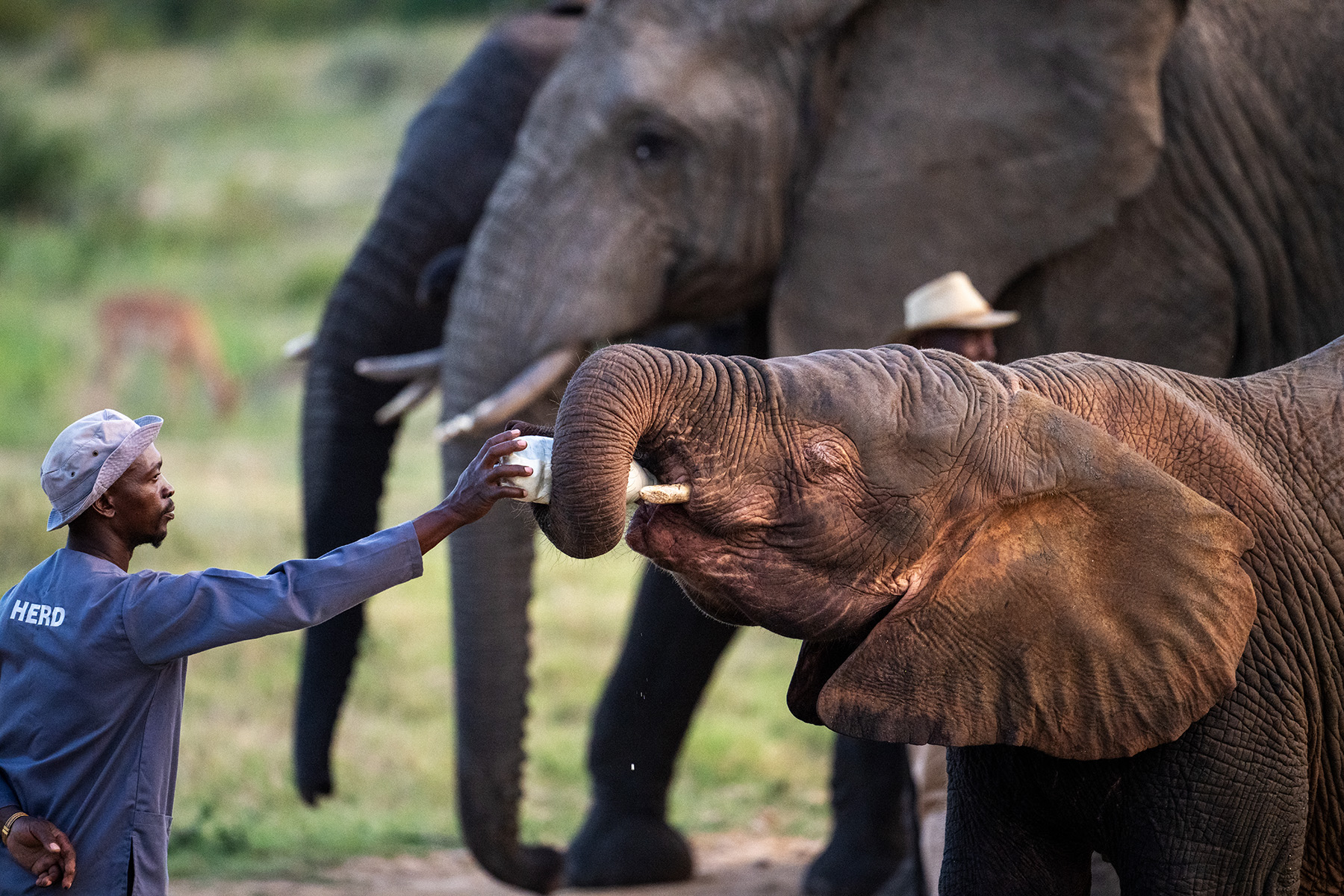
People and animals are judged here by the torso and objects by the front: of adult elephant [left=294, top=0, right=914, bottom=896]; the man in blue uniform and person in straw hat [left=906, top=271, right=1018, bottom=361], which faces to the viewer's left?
the adult elephant

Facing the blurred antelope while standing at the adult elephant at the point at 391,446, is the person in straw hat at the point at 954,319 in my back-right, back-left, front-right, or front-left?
back-right

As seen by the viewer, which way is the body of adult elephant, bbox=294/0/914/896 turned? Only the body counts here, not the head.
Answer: to the viewer's left

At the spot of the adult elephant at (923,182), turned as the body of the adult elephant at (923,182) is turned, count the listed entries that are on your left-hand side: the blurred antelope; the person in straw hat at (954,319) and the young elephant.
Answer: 2

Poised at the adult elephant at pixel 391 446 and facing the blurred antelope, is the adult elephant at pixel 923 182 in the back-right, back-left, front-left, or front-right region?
back-right

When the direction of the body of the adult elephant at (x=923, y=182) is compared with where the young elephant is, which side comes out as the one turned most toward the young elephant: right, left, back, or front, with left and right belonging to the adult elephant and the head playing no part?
left

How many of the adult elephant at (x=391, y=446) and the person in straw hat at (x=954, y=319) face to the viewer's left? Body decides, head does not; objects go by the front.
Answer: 1

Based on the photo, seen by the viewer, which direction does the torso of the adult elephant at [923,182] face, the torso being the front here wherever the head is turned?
to the viewer's left

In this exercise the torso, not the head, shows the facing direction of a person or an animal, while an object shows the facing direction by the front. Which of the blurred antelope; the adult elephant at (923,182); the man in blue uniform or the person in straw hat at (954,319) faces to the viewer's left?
the adult elephant

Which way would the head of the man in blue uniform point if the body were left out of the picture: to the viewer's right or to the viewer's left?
to the viewer's right

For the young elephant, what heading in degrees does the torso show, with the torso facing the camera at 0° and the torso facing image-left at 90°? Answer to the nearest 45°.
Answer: approximately 90°
